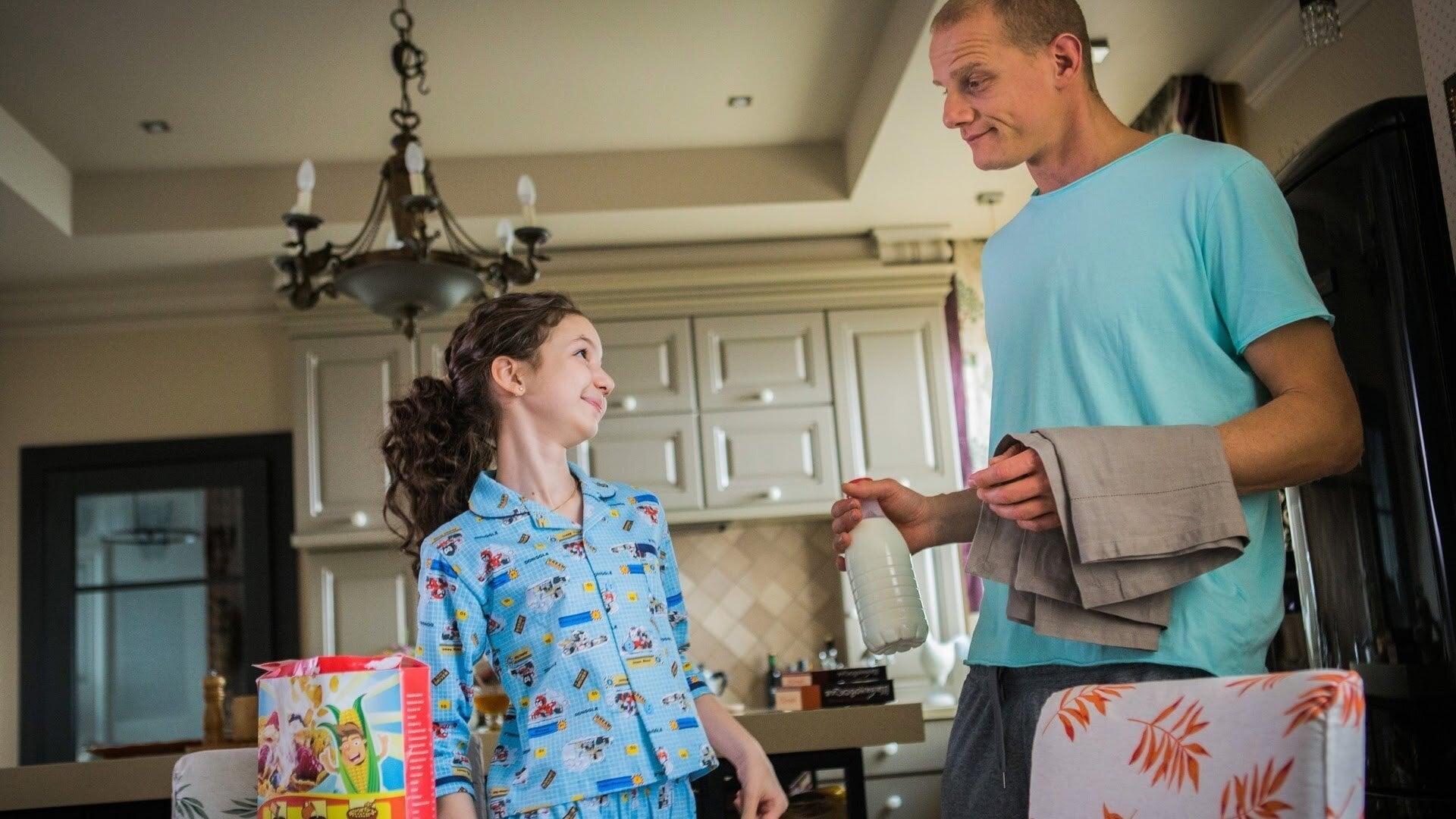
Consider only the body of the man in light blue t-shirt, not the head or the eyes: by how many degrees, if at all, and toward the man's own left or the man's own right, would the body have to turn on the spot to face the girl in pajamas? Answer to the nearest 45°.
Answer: approximately 45° to the man's own right

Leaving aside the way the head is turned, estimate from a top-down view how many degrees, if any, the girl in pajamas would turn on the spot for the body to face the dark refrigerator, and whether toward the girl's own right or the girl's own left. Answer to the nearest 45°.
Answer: approximately 45° to the girl's own left

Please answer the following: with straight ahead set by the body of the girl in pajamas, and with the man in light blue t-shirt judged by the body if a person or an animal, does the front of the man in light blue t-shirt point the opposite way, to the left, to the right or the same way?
to the right

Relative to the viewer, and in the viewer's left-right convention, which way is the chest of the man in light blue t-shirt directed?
facing the viewer and to the left of the viewer

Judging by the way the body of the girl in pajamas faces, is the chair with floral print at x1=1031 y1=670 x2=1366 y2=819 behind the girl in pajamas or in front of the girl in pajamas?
in front

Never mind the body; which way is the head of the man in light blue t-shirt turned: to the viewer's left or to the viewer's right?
to the viewer's left

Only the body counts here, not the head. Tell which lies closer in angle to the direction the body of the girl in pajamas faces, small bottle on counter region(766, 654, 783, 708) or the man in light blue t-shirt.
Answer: the man in light blue t-shirt

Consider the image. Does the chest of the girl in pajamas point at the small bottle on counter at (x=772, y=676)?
no

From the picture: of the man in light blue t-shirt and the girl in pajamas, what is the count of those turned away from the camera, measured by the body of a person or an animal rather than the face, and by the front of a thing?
0

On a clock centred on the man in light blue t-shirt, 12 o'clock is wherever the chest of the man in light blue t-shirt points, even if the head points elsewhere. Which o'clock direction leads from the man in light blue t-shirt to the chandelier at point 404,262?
The chandelier is roughly at 3 o'clock from the man in light blue t-shirt.

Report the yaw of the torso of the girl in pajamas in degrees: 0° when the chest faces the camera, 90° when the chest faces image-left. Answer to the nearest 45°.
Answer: approximately 315°
